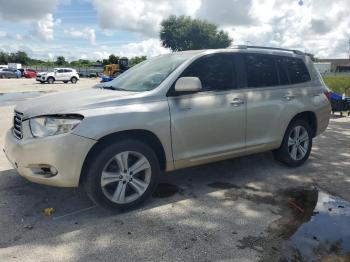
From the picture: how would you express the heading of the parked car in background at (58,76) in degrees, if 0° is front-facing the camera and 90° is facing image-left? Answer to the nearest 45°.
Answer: approximately 45°

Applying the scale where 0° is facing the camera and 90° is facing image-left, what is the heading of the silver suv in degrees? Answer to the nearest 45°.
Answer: approximately 45°

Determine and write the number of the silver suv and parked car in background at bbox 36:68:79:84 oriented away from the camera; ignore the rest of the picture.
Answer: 0

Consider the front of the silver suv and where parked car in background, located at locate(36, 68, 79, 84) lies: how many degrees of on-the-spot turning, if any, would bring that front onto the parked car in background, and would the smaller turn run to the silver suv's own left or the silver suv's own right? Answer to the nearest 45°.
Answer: approximately 135° to the silver suv's own right

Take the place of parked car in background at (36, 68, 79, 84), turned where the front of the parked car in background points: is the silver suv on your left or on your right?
on your left
